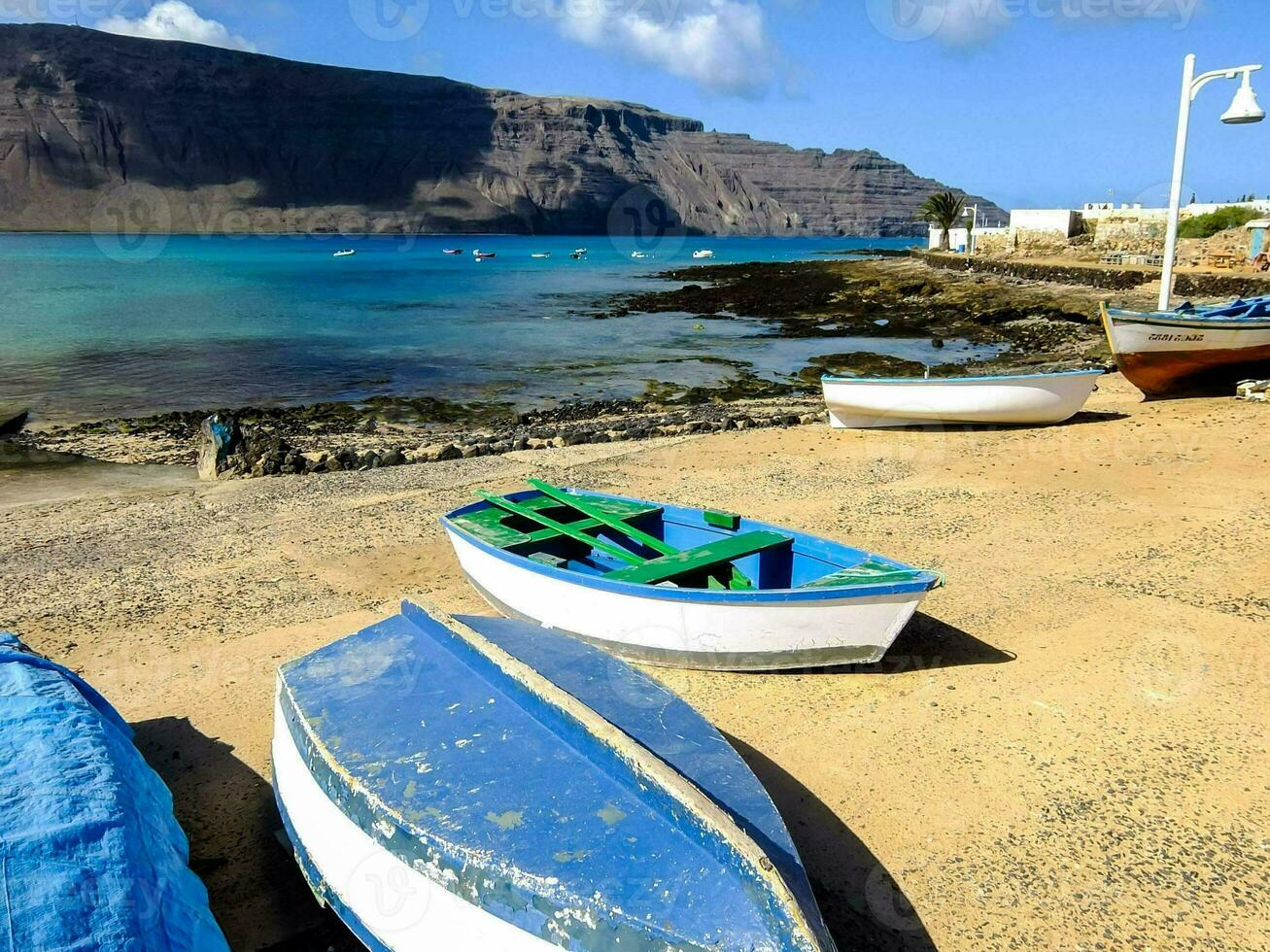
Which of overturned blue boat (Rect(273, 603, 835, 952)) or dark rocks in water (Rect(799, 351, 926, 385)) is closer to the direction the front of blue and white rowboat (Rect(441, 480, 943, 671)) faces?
the overturned blue boat

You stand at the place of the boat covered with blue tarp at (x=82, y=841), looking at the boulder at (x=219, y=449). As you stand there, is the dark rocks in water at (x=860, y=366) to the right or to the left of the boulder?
right
